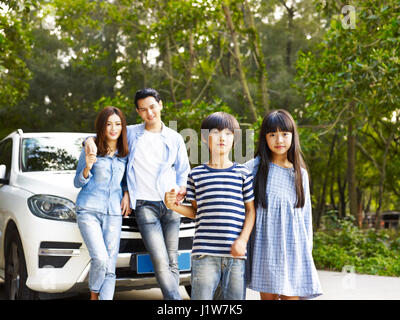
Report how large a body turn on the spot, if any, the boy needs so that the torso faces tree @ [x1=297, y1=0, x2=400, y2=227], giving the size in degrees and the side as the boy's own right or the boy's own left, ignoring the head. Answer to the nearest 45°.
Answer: approximately 180°

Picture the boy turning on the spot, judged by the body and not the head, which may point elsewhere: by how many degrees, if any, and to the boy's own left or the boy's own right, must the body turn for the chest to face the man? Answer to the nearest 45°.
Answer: approximately 135° to the boy's own right

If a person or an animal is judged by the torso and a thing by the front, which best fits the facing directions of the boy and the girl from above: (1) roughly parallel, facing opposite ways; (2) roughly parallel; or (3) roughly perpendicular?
roughly parallel

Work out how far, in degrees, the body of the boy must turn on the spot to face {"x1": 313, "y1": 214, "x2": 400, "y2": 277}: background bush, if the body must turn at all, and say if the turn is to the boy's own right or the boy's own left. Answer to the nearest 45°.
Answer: approximately 180°

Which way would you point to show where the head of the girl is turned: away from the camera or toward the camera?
toward the camera

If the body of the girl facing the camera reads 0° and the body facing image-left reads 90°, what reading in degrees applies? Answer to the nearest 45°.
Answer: approximately 0°

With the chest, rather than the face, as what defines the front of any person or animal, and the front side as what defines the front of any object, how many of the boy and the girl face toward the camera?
2

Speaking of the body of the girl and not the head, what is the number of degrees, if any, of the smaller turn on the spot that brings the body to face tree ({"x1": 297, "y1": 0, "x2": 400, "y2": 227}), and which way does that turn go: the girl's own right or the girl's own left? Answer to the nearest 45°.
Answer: approximately 180°

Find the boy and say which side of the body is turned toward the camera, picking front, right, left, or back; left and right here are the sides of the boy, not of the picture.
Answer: front

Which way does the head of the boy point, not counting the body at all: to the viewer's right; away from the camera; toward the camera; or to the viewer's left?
toward the camera

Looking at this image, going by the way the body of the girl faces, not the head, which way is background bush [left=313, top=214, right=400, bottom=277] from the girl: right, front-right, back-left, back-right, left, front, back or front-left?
back

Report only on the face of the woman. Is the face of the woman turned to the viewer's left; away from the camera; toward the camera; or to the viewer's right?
toward the camera

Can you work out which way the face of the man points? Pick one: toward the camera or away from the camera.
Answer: toward the camera

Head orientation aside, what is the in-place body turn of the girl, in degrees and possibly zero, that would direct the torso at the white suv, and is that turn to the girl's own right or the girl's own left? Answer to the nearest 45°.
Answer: approximately 135° to the girl's own right
